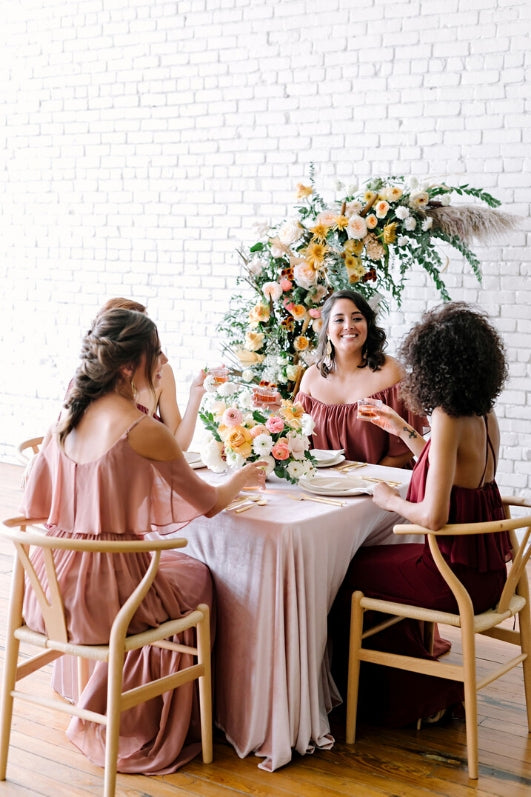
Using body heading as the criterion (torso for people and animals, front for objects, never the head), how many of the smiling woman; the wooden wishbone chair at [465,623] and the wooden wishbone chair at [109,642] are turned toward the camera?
1

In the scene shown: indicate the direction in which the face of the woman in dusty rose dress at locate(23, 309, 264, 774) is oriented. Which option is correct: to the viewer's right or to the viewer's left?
to the viewer's right

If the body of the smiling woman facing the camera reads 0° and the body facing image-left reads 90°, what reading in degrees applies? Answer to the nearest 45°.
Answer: approximately 0°

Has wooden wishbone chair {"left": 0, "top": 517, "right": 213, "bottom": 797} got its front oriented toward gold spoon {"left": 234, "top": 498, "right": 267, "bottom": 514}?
yes

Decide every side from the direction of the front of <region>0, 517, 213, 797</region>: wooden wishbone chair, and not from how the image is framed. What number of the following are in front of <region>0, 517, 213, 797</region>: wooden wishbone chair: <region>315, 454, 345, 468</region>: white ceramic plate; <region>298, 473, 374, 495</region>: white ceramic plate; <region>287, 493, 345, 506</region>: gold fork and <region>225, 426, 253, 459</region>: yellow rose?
4

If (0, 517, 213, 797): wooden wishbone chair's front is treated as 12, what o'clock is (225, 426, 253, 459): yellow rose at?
The yellow rose is roughly at 12 o'clock from the wooden wishbone chair.

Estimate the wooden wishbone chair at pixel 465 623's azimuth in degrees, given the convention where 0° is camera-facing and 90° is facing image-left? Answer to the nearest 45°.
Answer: approximately 135°

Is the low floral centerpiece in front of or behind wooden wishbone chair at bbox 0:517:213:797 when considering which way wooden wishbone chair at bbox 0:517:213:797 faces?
in front

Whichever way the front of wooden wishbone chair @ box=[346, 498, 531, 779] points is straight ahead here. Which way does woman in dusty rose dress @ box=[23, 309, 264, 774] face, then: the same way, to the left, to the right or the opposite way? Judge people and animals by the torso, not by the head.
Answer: to the right

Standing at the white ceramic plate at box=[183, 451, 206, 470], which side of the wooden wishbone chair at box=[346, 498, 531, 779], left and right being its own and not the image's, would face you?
front

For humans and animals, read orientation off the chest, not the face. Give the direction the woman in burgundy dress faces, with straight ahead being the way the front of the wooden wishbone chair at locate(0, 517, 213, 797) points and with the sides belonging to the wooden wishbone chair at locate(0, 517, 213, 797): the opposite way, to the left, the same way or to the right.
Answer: to the left

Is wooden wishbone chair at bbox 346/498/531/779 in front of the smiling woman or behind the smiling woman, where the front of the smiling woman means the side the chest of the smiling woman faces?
in front

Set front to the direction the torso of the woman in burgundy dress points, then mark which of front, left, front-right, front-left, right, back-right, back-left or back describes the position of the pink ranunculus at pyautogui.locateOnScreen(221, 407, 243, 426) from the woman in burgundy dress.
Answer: front-left

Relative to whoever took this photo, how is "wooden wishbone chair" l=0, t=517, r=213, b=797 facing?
facing away from the viewer and to the right of the viewer

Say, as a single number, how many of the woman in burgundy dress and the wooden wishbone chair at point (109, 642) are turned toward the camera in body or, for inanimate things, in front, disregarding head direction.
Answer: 0
